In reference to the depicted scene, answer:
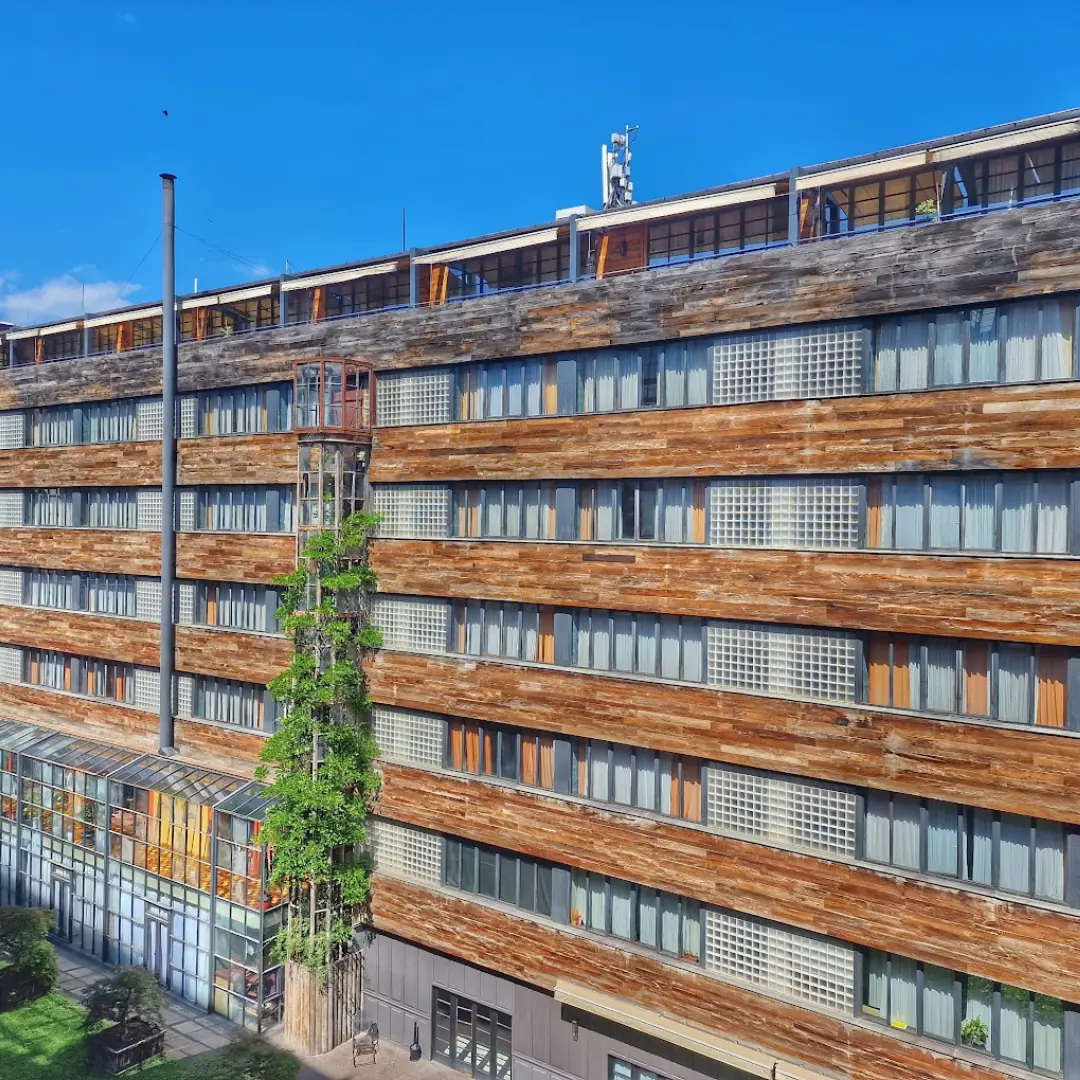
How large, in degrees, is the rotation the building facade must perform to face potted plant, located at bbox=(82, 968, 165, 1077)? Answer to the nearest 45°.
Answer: approximately 45° to its right

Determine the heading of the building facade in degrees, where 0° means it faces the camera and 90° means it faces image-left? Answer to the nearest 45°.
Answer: approximately 45°
